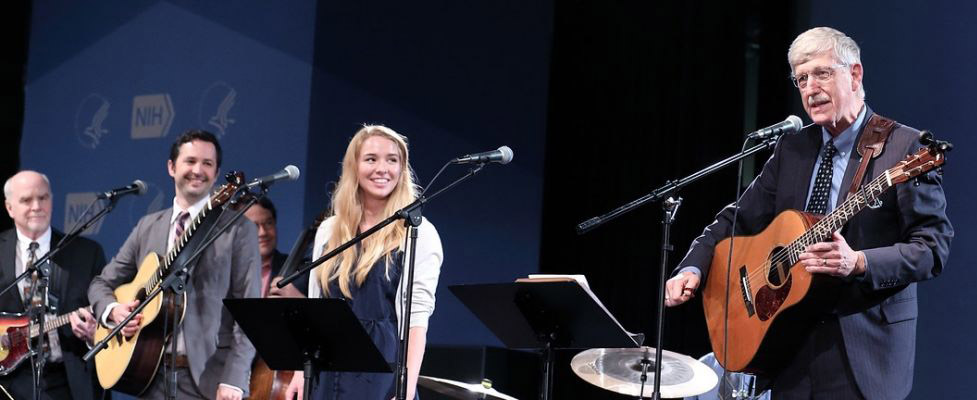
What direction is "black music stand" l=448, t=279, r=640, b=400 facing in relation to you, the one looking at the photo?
facing away from the viewer and to the right of the viewer

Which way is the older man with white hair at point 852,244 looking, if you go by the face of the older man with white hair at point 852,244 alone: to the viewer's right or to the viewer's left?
to the viewer's left

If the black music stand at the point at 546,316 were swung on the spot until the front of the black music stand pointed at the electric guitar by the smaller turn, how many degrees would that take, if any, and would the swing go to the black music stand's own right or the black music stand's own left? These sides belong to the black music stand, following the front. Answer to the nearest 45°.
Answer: approximately 90° to the black music stand's own left

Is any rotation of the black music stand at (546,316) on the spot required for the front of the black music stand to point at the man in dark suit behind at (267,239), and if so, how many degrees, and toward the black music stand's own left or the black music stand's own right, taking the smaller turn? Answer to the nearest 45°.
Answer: approximately 90° to the black music stand's own left

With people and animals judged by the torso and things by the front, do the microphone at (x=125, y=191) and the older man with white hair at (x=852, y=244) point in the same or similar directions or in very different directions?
very different directions

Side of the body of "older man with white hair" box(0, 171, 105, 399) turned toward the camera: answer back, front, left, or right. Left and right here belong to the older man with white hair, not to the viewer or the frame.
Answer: front

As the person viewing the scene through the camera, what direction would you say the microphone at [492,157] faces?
facing to the right of the viewer

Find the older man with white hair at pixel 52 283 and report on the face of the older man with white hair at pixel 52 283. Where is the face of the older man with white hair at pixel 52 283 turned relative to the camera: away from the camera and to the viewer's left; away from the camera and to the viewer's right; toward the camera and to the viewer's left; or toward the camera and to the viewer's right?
toward the camera and to the viewer's right

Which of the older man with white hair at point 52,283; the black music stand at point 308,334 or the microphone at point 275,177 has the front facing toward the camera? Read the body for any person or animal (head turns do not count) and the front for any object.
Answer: the older man with white hair

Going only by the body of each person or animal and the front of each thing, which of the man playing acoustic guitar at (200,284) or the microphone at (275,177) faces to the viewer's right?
the microphone

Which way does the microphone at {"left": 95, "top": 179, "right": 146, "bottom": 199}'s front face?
to the viewer's right

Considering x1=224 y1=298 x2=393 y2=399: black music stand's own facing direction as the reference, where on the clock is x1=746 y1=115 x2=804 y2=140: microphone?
The microphone is roughly at 2 o'clock from the black music stand.

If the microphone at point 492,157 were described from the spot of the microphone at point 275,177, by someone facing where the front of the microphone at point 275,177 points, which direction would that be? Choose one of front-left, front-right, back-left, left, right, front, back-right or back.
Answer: front-right

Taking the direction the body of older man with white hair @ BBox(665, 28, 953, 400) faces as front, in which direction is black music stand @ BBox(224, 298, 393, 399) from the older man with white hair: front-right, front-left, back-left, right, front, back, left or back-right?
front-right
